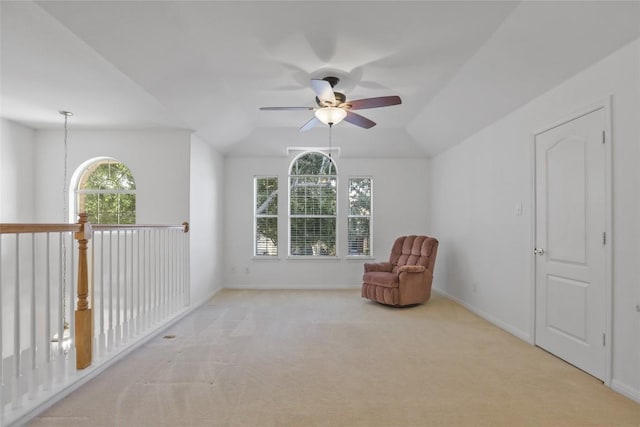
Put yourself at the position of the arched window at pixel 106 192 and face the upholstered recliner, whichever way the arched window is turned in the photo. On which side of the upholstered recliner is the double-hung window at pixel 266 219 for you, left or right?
left

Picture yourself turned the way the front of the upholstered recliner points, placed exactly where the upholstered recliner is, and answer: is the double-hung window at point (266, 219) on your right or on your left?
on your right

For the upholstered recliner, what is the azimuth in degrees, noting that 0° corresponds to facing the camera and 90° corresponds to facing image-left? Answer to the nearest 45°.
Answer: approximately 45°

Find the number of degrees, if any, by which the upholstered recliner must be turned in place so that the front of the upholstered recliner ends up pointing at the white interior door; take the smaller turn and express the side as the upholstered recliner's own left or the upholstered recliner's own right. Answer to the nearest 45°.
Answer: approximately 90° to the upholstered recliner's own left

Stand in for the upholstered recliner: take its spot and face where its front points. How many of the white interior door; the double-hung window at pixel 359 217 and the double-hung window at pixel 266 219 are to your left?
1

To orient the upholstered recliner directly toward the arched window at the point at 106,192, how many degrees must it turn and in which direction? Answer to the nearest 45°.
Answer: approximately 45° to its right

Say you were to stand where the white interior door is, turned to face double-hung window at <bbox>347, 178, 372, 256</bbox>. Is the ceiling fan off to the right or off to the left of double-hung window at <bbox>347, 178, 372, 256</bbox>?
left

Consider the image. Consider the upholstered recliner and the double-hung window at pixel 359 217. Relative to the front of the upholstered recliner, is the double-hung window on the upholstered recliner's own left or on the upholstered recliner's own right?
on the upholstered recliner's own right
